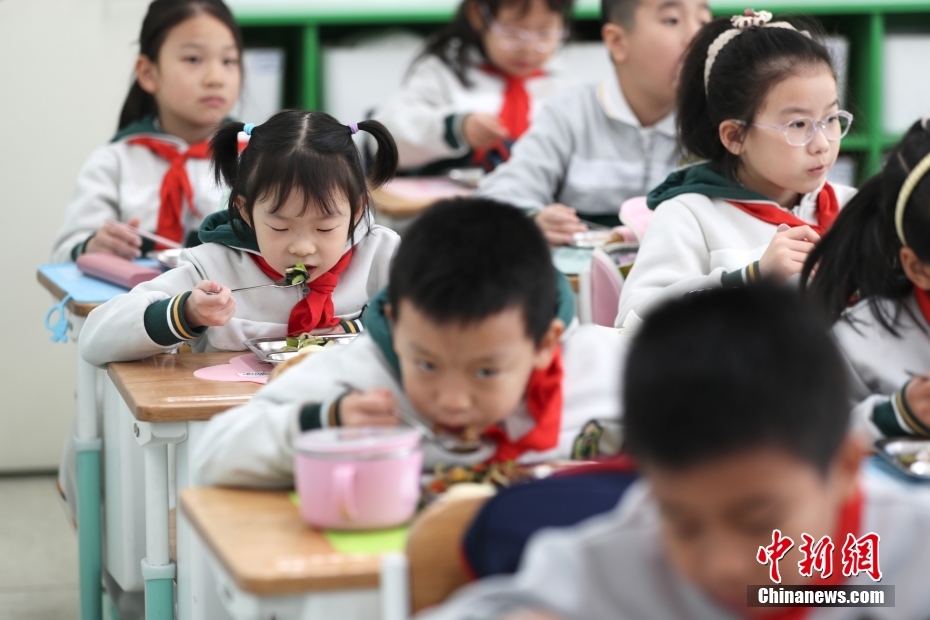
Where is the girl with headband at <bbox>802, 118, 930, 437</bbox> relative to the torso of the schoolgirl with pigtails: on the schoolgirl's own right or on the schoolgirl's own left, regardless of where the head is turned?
on the schoolgirl's own left

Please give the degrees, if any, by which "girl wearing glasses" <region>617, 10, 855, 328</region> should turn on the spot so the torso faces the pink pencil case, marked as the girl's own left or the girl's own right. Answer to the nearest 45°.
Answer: approximately 135° to the girl's own right

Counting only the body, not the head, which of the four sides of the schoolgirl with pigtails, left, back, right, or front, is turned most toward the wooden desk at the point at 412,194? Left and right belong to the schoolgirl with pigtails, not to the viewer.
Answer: back

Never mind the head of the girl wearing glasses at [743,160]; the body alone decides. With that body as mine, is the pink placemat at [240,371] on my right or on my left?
on my right

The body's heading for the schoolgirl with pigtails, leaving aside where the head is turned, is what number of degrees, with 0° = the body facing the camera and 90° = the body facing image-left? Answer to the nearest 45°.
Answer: approximately 0°

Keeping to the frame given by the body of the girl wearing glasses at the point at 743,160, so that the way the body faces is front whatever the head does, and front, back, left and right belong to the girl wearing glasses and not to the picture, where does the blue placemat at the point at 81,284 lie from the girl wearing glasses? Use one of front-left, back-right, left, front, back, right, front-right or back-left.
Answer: back-right

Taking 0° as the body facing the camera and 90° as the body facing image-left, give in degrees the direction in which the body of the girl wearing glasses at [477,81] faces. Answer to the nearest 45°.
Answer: approximately 315°

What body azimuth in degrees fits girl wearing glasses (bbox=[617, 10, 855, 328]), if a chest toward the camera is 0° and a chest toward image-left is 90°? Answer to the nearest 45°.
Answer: approximately 315°
